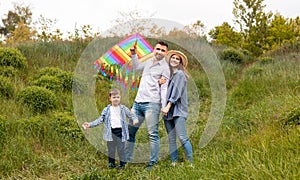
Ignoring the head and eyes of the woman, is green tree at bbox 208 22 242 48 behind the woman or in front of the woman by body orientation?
behind

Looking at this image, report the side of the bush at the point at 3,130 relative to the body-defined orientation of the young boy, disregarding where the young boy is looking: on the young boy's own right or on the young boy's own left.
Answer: on the young boy's own right

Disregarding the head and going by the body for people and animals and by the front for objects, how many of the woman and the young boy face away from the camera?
0

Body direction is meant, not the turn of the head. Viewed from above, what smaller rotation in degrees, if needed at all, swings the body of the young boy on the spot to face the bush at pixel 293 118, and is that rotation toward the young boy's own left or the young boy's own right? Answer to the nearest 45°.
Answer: approximately 90° to the young boy's own left

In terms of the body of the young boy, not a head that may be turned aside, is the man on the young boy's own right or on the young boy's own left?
on the young boy's own left

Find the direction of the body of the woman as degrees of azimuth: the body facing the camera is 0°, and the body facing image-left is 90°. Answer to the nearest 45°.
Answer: approximately 45°

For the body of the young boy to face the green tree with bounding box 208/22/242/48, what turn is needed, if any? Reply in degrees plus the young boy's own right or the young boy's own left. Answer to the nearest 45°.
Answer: approximately 135° to the young boy's own left

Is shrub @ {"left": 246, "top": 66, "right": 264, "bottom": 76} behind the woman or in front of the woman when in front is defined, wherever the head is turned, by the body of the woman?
behind

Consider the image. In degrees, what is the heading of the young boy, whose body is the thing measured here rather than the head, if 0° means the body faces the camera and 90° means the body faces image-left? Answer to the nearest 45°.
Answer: approximately 0°

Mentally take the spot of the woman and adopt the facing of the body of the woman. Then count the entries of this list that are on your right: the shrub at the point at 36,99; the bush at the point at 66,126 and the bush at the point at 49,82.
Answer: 3

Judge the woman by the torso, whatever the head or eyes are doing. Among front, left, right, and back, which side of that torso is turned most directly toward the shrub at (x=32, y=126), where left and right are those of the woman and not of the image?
right

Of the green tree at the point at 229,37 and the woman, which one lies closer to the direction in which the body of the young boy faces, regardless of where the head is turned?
the woman

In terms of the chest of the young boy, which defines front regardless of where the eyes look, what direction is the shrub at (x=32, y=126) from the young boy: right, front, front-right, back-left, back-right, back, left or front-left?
back-right
